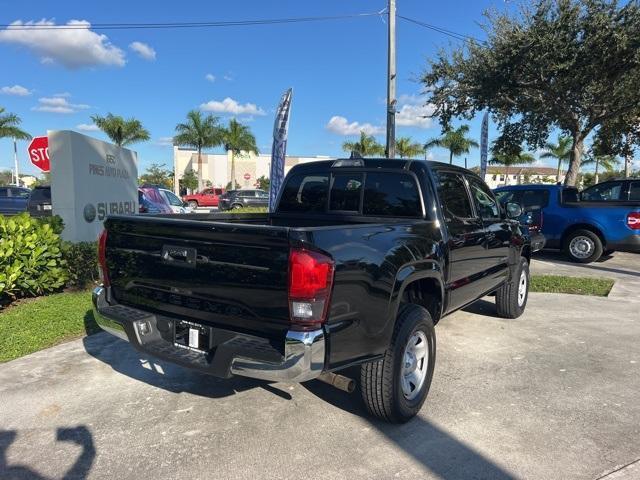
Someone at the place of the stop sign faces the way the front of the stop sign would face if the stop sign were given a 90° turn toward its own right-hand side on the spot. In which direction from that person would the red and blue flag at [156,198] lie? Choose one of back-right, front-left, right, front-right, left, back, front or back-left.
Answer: back-right

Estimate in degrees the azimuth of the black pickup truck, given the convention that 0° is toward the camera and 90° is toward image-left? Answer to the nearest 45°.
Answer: approximately 225°

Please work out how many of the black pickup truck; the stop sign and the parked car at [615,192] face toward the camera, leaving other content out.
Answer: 1

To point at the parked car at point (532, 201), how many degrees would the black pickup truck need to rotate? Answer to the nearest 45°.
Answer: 0° — it already faces it

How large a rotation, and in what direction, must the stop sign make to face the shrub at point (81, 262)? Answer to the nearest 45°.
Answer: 0° — it already faces it

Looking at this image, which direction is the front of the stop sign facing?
toward the camera

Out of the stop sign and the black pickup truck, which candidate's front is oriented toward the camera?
the stop sign

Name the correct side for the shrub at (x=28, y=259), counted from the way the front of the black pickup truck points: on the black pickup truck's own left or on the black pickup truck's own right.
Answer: on the black pickup truck's own left

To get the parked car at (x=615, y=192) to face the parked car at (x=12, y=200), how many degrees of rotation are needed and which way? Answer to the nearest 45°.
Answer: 0° — it already faces it

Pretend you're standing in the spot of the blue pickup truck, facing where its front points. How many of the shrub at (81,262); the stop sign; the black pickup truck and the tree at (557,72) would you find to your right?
1

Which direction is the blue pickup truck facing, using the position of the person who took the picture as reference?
facing to the left of the viewer

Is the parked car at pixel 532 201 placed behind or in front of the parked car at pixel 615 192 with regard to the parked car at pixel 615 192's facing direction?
in front

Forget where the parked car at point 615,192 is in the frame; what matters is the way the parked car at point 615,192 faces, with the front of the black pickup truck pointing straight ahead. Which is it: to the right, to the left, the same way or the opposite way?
to the left

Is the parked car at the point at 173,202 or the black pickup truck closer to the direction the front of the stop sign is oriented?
the black pickup truck

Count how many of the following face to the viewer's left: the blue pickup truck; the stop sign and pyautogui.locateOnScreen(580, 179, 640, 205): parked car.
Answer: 2

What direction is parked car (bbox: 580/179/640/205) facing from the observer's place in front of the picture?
facing to the left of the viewer

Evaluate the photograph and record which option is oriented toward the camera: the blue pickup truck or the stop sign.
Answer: the stop sign

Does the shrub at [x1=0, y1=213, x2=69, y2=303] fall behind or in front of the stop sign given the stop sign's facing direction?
in front

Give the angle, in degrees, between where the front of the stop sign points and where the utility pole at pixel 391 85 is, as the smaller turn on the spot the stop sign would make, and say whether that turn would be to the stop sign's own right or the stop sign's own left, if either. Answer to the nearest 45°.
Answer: approximately 90° to the stop sign's own left
